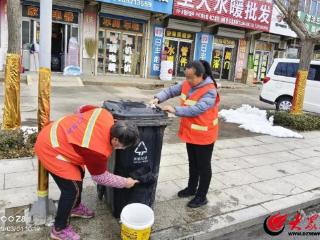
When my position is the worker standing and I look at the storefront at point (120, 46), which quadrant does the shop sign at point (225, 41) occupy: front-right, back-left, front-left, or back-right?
front-right

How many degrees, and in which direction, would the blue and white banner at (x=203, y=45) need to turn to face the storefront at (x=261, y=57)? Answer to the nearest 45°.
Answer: approximately 135° to its left

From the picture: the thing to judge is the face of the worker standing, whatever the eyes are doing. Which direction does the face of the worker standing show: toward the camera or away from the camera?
toward the camera

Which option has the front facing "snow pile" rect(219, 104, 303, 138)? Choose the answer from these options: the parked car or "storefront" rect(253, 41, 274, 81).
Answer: the storefront

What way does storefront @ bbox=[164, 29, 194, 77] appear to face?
toward the camera

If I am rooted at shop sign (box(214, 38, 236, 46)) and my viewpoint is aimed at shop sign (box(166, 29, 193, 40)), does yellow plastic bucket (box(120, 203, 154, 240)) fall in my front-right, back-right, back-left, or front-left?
front-left

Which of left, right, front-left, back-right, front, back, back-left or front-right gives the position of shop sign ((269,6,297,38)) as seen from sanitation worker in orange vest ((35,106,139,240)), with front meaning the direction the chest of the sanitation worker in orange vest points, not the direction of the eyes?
front-left

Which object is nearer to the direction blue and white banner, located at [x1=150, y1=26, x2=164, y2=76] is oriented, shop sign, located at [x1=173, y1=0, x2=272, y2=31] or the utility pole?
the utility pole

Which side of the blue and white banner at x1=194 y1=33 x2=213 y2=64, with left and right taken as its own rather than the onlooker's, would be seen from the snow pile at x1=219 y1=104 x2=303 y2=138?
front

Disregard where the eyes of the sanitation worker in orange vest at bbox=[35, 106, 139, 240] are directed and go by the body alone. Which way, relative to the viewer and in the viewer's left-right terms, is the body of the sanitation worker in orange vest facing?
facing to the right of the viewer

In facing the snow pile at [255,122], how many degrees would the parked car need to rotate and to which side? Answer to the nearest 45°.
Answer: approximately 90° to its right

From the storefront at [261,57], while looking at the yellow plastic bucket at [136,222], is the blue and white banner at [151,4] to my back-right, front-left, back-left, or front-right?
front-right

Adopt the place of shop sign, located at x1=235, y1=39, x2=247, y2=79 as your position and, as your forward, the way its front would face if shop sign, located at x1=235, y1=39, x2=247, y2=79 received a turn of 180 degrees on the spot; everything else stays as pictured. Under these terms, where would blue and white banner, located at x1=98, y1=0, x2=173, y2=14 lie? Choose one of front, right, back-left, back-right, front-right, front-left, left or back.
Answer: back-left

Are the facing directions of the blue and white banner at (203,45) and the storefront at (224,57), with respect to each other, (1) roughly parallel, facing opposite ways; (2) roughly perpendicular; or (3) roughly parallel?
roughly parallel

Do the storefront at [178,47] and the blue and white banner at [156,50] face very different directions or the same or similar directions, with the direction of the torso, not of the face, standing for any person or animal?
same or similar directions

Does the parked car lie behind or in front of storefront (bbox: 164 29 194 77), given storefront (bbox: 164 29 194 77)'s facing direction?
in front

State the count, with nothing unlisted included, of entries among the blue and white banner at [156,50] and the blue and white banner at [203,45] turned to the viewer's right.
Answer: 0

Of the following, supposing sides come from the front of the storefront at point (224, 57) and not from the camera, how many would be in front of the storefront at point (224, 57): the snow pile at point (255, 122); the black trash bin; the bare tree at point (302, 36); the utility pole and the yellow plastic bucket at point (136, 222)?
5

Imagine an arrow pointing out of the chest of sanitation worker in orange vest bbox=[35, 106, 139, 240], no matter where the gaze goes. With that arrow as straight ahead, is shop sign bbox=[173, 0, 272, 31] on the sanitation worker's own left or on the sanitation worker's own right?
on the sanitation worker's own left
